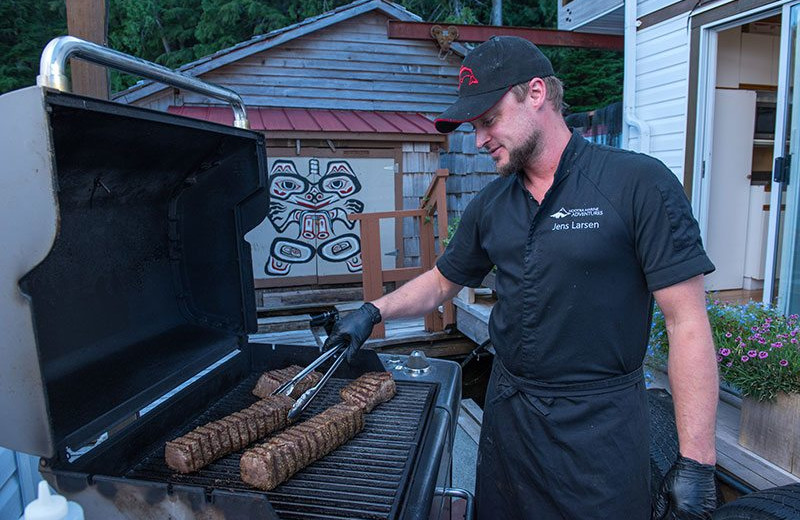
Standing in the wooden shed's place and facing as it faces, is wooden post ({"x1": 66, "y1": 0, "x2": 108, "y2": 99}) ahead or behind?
ahead

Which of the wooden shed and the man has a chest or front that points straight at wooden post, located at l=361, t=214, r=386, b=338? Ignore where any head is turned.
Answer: the wooden shed

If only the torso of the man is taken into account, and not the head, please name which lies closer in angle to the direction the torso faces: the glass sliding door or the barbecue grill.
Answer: the barbecue grill

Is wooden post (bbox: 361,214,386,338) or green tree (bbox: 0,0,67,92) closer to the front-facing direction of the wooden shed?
the wooden post

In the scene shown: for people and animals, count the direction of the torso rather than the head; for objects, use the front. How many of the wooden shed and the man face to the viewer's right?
0

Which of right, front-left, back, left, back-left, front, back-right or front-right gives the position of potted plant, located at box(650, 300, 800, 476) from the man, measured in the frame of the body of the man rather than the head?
back

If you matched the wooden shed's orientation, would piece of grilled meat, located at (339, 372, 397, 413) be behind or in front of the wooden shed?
in front

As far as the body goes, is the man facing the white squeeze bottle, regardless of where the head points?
yes

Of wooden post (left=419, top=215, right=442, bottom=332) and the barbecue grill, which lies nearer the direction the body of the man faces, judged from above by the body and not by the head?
the barbecue grill

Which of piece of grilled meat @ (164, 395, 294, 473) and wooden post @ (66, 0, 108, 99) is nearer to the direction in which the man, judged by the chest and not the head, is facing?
the piece of grilled meat

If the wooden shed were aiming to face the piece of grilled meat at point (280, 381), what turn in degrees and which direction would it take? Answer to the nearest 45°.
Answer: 0° — it already faces it

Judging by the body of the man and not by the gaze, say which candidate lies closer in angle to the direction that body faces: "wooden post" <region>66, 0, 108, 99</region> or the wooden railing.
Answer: the wooden post

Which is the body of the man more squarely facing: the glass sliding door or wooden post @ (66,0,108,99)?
the wooden post

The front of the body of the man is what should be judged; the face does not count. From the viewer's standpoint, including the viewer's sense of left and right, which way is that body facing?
facing the viewer and to the left of the viewer

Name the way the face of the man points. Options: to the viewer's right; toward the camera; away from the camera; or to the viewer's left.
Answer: to the viewer's left

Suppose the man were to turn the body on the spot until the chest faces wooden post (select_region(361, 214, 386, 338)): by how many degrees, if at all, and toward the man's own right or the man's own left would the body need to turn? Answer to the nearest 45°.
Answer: approximately 90° to the man's own right

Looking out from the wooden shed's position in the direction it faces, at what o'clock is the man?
The man is roughly at 12 o'clock from the wooden shed.

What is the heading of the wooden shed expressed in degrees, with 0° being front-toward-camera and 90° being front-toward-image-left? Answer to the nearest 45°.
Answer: approximately 0°

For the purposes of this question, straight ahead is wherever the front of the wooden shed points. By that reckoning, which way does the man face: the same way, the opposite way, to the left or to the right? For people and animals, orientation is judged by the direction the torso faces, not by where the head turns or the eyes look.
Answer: to the right
